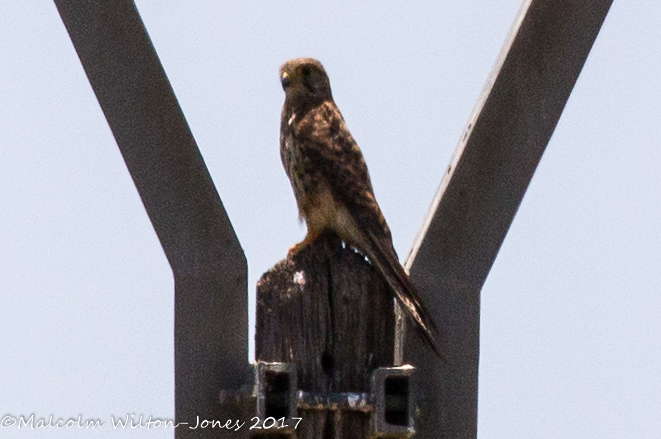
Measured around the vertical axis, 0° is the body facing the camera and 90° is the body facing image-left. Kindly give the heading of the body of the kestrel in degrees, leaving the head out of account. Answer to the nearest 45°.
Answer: approximately 90°
